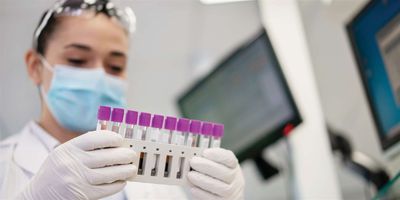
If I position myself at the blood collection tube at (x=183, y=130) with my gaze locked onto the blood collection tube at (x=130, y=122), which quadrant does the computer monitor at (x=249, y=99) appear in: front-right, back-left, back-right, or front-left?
back-right

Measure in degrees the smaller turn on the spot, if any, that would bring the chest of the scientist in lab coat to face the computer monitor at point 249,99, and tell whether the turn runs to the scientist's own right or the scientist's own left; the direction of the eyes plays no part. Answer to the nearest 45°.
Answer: approximately 90° to the scientist's own left

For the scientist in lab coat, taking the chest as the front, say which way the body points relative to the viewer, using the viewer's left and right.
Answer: facing the viewer and to the right of the viewer

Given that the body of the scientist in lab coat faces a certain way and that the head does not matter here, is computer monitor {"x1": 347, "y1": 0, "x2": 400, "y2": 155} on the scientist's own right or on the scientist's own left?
on the scientist's own left
